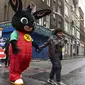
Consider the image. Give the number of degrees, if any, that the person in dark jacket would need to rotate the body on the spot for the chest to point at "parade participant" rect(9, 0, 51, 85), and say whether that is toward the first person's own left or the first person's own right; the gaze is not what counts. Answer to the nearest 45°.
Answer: approximately 90° to the first person's own right

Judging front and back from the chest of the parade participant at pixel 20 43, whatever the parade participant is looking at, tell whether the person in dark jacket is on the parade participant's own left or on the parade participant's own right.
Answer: on the parade participant's own left

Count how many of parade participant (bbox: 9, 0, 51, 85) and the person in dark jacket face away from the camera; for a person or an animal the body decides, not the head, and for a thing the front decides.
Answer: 0

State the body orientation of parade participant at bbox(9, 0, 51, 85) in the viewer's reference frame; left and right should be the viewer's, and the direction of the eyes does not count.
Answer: facing the viewer and to the right of the viewer
